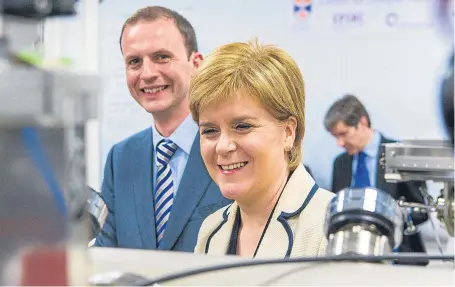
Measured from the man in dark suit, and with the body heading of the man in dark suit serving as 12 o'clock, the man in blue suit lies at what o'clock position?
The man in blue suit is roughly at 1 o'clock from the man in dark suit.

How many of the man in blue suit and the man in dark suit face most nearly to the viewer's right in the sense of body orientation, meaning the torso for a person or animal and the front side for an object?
0

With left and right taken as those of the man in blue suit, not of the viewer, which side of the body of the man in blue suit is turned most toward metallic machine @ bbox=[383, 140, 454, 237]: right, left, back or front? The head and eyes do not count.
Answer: left

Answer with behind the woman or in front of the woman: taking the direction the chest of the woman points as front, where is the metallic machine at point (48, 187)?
in front

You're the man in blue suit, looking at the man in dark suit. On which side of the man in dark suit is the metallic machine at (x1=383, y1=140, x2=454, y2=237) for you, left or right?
right

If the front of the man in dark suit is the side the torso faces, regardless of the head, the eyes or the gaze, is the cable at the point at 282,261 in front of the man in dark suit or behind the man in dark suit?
in front

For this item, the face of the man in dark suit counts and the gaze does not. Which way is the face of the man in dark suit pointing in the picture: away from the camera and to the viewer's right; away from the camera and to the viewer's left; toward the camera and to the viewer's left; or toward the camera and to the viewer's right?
toward the camera and to the viewer's left

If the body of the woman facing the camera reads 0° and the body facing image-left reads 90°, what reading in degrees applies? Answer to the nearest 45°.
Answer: approximately 45°

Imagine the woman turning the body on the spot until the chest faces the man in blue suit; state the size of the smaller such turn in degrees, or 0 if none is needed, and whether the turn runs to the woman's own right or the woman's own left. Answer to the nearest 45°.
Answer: approximately 90° to the woman's own right

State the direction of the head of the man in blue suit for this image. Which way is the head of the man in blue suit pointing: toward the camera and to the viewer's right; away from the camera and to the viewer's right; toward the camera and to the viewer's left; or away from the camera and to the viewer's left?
toward the camera and to the viewer's left

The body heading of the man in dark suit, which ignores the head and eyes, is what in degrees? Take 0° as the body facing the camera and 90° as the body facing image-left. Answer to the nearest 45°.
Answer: approximately 45°

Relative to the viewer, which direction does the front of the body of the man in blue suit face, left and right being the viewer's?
facing the viewer and to the left of the viewer
